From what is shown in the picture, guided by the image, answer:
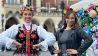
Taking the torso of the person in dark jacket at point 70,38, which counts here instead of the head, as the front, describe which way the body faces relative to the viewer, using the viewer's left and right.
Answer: facing the viewer and to the left of the viewer

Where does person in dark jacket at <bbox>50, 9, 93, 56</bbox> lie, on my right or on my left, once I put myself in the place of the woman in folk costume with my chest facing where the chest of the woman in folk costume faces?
on my left

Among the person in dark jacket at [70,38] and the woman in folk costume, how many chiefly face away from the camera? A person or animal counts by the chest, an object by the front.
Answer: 0

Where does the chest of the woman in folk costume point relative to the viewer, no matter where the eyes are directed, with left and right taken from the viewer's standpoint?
facing the viewer

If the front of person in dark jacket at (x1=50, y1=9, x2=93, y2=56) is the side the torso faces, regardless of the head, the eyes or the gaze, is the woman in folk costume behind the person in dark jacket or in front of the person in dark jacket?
in front
